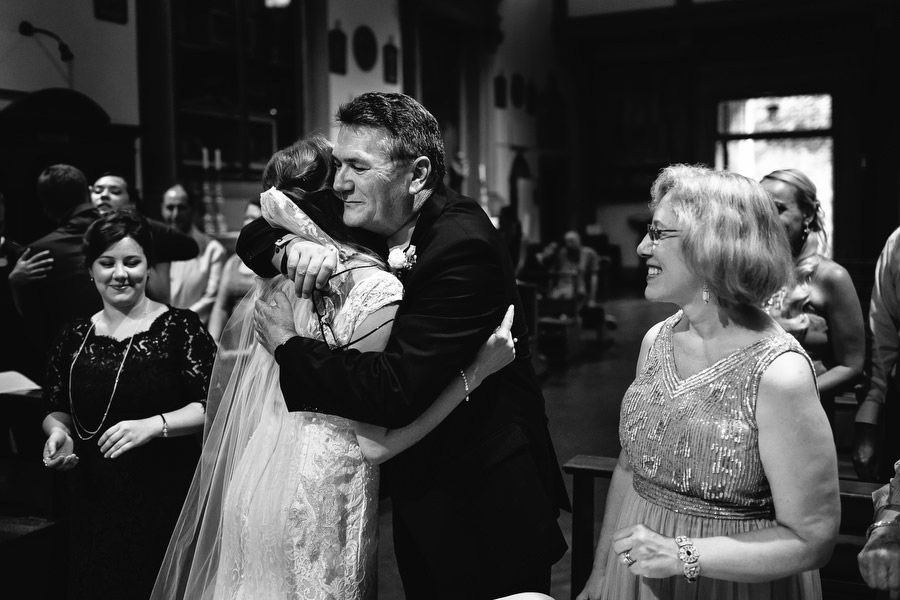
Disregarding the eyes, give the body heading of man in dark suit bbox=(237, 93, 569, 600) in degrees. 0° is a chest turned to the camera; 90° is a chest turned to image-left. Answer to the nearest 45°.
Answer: approximately 90°

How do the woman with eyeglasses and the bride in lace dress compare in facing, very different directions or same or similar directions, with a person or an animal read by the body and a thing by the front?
very different directions

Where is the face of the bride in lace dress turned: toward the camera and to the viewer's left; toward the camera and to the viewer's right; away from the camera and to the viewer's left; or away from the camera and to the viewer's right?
away from the camera and to the viewer's right

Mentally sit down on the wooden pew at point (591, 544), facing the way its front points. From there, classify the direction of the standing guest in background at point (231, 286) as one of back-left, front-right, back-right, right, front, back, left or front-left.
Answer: right

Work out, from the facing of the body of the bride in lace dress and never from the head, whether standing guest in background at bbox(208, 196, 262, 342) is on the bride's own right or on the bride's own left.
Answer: on the bride's own left

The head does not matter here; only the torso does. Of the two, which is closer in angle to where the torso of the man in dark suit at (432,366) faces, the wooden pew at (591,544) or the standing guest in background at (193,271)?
the standing guest in background

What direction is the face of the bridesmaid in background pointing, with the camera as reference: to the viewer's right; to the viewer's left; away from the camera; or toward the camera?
to the viewer's left

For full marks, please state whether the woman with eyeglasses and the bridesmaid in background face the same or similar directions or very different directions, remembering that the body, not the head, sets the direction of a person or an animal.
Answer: same or similar directions

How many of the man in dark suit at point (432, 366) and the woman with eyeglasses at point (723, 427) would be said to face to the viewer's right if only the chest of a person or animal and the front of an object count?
0

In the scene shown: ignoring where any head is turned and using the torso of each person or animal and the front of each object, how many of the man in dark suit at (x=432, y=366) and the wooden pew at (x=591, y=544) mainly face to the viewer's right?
0

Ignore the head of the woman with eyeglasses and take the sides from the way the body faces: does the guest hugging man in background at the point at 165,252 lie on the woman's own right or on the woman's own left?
on the woman's own right

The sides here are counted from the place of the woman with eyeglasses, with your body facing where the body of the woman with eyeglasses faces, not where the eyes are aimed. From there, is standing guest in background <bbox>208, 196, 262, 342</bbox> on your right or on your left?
on your right

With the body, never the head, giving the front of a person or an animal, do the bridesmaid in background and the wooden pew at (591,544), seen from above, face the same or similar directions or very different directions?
same or similar directions

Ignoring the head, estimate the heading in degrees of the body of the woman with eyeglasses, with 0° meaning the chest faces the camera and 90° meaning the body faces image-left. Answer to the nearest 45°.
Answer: approximately 45°

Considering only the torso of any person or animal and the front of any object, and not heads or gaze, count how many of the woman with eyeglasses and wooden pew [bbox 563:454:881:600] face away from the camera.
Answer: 0

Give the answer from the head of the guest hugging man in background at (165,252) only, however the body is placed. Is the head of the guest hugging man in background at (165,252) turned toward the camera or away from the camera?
toward the camera
